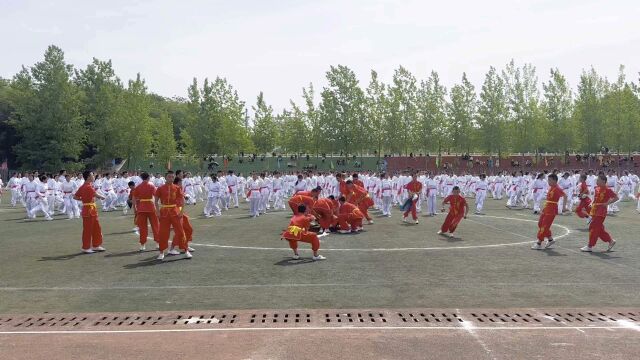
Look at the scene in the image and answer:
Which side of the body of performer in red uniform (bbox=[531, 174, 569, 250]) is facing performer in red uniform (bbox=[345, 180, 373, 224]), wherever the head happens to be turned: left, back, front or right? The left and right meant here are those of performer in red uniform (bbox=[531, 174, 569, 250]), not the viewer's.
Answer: right

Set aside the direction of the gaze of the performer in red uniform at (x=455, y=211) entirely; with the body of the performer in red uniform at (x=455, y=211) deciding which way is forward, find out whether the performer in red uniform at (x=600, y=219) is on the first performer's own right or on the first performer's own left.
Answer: on the first performer's own left

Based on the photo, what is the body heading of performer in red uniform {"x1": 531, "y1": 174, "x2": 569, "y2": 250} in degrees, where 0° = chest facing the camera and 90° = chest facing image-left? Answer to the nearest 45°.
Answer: approximately 45°

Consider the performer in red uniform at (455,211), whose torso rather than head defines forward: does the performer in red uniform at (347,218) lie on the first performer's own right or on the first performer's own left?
on the first performer's own right

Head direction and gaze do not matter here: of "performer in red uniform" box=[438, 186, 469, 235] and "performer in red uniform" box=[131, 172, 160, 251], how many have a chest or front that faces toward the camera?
1

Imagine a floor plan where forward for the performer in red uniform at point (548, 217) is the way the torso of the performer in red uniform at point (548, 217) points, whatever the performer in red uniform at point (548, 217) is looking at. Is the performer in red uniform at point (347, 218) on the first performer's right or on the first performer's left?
on the first performer's right
